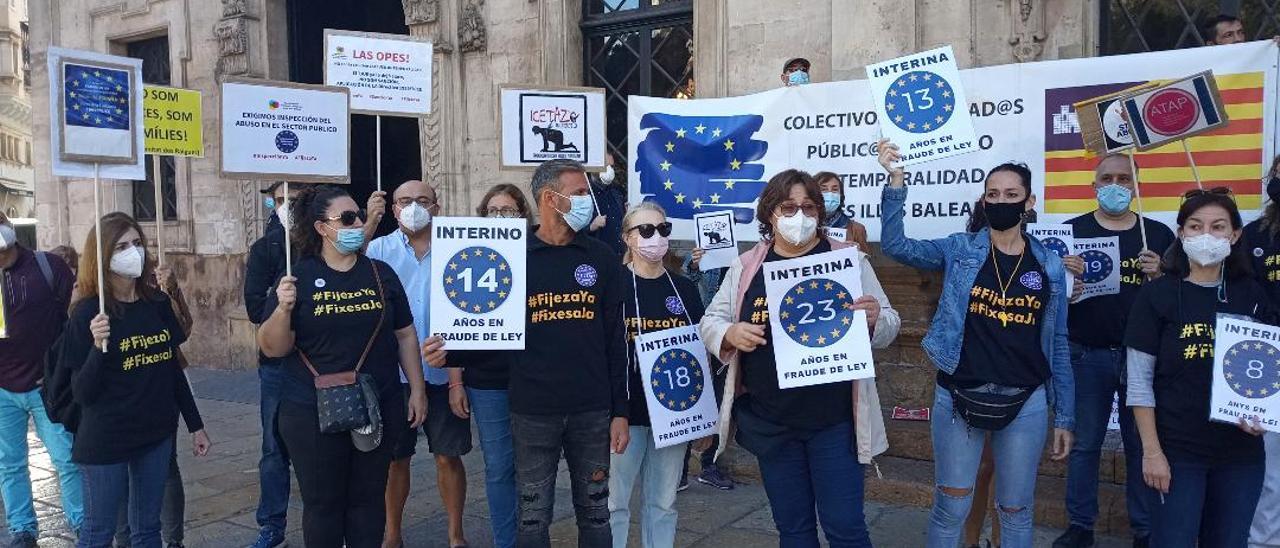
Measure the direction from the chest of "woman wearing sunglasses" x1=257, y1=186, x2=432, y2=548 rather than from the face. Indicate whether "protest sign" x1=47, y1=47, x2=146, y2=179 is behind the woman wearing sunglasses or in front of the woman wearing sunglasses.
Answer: behind

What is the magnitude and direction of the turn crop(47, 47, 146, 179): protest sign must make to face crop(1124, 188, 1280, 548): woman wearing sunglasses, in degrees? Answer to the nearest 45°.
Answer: approximately 45° to its left

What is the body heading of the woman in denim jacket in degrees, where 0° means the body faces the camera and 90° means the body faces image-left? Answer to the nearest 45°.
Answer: approximately 0°

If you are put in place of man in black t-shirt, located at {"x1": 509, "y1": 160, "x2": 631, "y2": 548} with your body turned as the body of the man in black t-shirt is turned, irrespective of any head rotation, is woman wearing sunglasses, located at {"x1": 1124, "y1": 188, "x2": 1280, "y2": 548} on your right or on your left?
on your left

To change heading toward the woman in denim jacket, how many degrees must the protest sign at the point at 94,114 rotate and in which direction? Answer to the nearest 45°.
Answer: approximately 45° to its left
